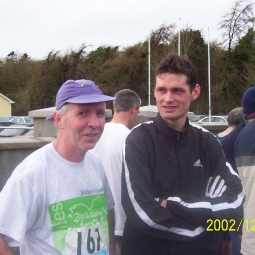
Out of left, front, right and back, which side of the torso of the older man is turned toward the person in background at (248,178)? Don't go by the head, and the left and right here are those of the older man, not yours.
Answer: left

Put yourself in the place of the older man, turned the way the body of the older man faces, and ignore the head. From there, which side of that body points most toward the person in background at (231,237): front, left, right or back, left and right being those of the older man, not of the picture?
left

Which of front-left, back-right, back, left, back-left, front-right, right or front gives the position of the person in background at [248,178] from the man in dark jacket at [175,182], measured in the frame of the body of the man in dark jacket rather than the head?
back-left

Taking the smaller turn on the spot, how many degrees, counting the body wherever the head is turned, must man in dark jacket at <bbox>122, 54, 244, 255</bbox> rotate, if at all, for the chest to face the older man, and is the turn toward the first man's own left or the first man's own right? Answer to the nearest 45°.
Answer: approximately 45° to the first man's own right

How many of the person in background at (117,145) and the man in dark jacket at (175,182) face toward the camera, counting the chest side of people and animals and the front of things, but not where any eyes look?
1

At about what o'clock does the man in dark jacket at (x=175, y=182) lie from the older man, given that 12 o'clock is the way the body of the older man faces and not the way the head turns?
The man in dark jacket is roughly at 10 o'clock from the older man.

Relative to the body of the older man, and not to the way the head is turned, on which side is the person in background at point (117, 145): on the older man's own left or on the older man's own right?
on the older man's own left

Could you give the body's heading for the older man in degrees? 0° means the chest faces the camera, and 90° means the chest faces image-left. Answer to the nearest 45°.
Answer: approximately 315°
